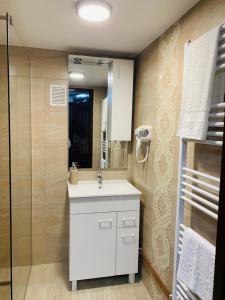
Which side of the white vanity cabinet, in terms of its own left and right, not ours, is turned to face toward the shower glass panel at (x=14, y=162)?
right

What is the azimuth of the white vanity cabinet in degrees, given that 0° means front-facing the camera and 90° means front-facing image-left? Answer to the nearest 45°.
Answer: approximately 0°

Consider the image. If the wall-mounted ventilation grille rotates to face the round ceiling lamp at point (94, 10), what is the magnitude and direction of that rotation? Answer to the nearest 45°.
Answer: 0° — it already faces it

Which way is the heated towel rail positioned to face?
to the viewer's left

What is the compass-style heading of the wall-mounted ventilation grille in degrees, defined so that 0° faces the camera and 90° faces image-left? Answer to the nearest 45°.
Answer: approximately 0°
